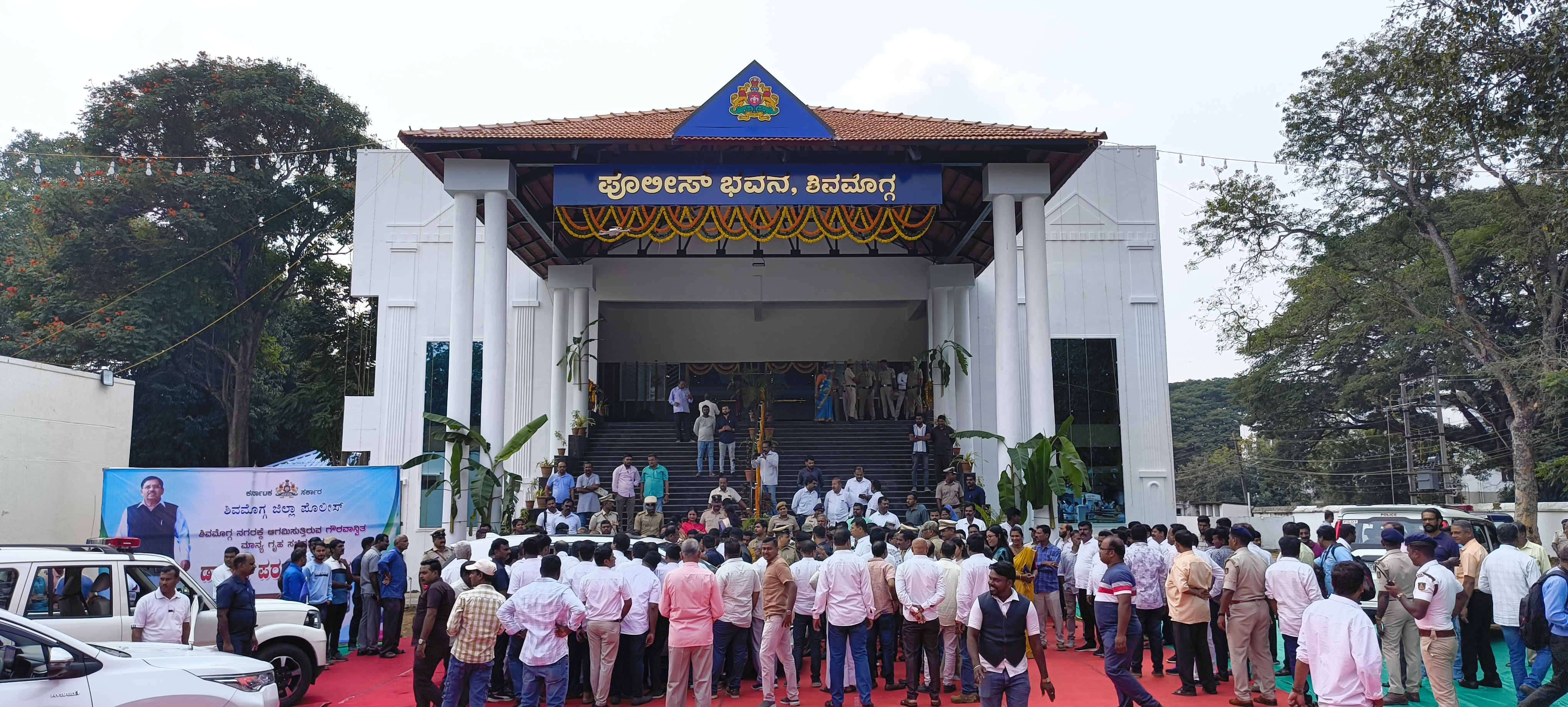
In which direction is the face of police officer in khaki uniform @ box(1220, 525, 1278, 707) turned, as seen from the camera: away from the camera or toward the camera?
away from the camera

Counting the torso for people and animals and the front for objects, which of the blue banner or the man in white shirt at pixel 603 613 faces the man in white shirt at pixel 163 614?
the blue banner

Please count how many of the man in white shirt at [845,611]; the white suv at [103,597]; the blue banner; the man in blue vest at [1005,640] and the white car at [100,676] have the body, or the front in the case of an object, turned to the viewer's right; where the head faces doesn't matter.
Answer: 2

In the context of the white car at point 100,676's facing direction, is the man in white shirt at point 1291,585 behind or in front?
in front

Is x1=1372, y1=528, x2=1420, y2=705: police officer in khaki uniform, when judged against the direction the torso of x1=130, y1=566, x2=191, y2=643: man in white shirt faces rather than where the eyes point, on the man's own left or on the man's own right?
on the man's own left

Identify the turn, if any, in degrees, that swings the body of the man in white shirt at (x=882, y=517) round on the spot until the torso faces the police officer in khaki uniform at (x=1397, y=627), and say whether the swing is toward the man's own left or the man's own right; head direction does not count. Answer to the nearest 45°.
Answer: approximately 45° to the man's own left

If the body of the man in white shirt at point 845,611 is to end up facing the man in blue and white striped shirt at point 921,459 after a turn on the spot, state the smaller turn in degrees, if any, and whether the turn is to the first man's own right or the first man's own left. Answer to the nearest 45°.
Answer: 0° — they already face them

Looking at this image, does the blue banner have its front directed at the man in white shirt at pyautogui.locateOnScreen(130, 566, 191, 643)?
yes

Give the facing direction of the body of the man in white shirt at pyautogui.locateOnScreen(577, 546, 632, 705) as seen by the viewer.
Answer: away from the camera

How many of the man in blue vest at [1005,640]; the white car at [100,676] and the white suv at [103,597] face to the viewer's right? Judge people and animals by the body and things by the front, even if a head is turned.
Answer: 2

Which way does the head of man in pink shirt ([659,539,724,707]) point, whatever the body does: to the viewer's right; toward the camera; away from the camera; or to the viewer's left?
away from the camera

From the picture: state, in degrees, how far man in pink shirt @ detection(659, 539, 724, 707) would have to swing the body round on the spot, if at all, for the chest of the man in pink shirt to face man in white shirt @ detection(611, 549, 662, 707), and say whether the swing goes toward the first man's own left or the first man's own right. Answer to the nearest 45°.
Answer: approximately 45° to the first man's own left

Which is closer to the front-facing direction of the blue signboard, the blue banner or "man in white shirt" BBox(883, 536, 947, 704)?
the man in white shirt

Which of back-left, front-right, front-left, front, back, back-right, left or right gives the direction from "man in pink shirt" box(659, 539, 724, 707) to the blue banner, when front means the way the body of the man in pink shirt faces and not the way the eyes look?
front-left

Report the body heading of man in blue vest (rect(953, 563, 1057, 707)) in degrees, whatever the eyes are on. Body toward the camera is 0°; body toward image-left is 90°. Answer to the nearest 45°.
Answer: approximately 0°

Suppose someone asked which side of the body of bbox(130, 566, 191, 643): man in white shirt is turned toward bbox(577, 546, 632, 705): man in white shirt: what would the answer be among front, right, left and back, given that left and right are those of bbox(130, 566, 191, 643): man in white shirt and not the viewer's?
left

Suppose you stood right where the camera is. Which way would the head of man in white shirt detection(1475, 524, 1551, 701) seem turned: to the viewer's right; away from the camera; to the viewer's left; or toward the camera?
away from the camera

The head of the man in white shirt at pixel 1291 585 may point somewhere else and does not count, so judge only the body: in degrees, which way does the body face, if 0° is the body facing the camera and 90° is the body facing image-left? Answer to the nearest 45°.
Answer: approximately 180°
